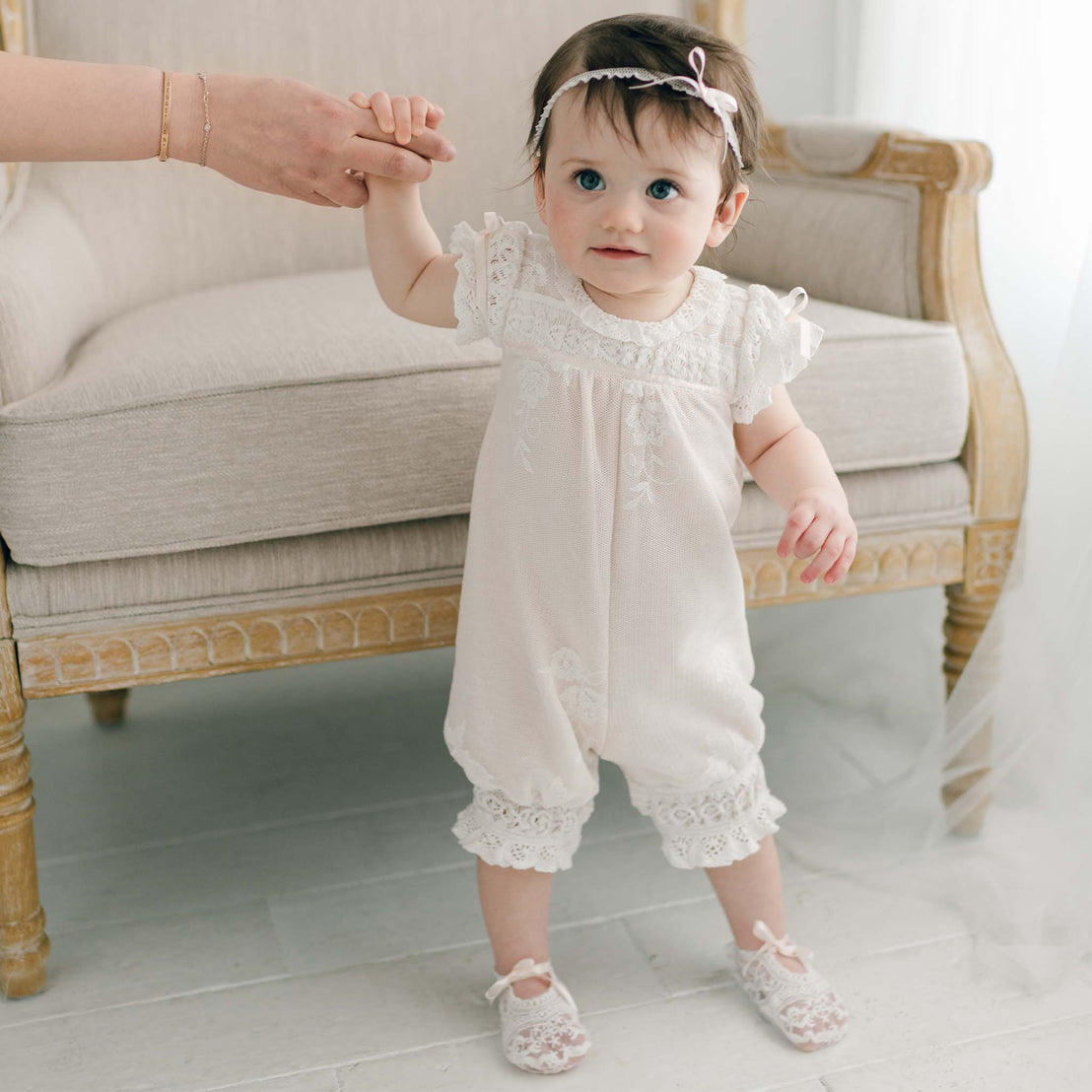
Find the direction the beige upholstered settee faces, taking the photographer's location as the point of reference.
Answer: facing the viewer and to the right of the viewer

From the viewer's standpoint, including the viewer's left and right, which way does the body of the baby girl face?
facing the viewer

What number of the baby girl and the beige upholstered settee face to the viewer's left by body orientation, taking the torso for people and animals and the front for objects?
0
